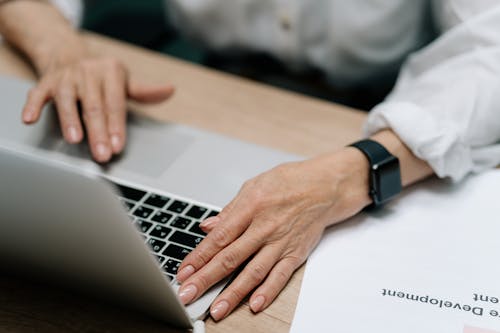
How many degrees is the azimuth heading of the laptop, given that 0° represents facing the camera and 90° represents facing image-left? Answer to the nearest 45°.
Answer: approximately 225°
